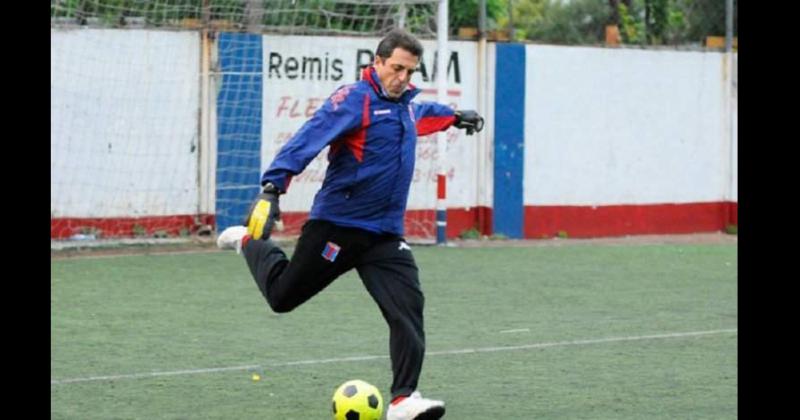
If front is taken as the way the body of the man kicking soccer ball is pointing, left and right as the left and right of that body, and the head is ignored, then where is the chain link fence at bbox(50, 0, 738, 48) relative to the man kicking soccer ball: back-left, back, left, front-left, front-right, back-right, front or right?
back-left

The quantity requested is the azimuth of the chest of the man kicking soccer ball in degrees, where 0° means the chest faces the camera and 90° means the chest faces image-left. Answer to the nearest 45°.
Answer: approximately 315°

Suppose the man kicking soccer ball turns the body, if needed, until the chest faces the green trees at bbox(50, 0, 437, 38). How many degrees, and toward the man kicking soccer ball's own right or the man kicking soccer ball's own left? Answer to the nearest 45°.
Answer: approximately 135° to the man kicking soccer ball's own left

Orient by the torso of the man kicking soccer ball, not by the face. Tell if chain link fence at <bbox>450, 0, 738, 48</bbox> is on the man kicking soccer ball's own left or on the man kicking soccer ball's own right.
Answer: on the man kicking soccer ball's own left
